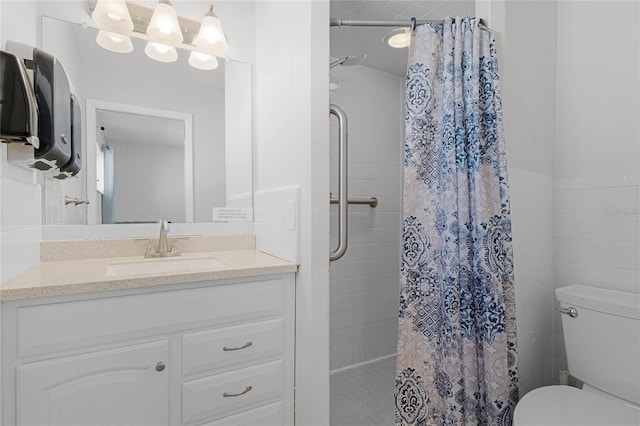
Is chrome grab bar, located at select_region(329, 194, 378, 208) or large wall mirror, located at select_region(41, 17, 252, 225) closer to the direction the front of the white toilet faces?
the large wall mirror

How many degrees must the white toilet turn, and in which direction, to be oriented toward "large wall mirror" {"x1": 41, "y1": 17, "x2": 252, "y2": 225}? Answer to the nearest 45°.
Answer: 0° — it already faces it

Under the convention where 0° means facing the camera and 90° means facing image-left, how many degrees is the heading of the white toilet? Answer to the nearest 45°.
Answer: approximately 45°
